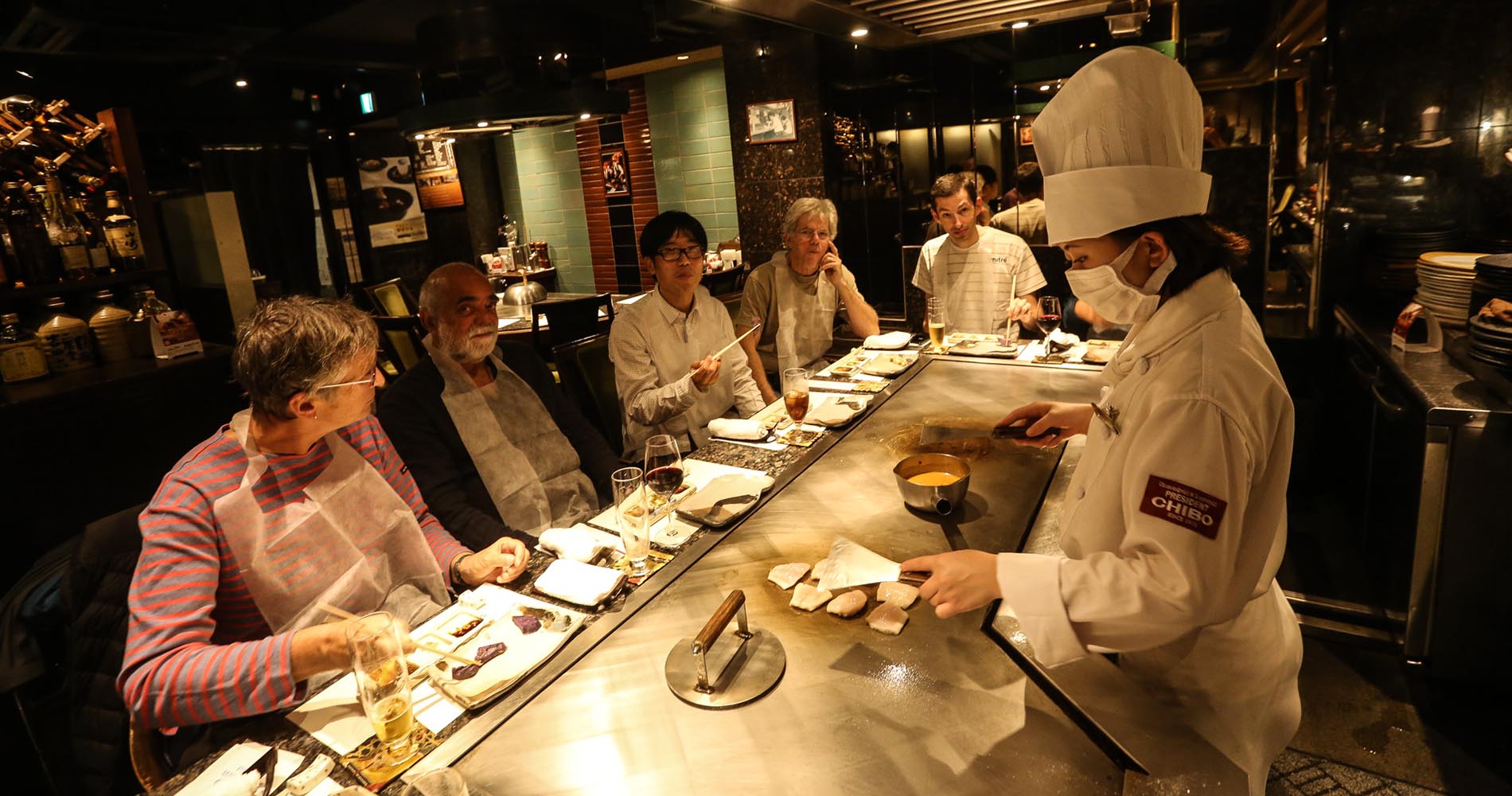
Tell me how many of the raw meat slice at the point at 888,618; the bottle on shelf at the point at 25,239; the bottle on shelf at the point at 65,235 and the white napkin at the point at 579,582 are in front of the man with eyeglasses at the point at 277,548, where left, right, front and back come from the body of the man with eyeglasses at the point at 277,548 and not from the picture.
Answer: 2

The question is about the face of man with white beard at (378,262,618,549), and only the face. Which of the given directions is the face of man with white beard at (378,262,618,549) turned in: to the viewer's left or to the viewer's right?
to the viewer's right

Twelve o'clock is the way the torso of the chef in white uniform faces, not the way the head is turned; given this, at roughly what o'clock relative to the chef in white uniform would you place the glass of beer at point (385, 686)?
The glass of beer is roughly at 11 o'clock from the chef in white uniform.

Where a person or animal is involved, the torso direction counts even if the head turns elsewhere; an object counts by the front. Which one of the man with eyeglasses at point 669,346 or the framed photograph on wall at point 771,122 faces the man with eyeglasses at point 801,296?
the framed photograph on wall

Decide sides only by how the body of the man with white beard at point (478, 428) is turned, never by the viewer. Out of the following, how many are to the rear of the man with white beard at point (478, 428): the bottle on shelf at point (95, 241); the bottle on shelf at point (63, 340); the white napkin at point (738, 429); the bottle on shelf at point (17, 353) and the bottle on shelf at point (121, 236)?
4

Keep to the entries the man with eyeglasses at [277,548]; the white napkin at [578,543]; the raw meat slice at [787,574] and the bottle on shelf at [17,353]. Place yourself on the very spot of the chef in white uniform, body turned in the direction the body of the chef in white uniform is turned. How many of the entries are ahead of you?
4

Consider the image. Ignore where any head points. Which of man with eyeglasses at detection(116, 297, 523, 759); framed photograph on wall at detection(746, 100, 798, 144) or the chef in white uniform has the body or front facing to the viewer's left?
the chef in white uniform

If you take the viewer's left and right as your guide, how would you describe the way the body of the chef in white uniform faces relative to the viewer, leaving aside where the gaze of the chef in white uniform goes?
facing to the left of the viewer

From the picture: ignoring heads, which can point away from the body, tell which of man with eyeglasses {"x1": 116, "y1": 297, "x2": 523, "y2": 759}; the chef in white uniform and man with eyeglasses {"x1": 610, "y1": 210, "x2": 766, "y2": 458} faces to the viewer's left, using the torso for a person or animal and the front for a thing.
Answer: the chef in white uniform

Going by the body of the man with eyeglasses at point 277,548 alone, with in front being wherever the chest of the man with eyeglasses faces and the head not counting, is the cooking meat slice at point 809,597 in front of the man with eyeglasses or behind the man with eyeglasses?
in front

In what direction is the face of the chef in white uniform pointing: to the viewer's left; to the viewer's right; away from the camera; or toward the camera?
to the viewer's left

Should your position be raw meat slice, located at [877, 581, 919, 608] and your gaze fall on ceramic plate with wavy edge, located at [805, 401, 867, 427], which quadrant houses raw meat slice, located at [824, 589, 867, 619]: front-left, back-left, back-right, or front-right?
back-left

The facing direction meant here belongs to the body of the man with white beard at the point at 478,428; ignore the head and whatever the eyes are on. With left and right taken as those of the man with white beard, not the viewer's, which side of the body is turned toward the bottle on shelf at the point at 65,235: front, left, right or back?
back

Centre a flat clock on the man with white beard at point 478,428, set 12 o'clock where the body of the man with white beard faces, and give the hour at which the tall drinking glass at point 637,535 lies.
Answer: The tall drinking glass is roughly at 1 o'clock from the man with white beard.

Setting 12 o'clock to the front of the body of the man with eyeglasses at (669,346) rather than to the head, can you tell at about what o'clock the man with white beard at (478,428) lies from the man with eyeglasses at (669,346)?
the man with white beard at (478,428) is roughly at 3 o'clock from the man with eyeglasses at (669,346).

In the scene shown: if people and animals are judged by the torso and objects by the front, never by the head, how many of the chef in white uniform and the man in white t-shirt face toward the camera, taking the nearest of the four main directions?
1
